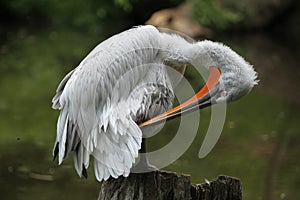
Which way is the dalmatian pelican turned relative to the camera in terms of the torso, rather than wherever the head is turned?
to the viewer's right
